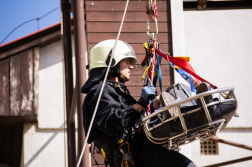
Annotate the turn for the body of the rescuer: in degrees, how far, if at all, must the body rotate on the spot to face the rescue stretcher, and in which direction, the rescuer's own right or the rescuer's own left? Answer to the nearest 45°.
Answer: approximately 45° to the rescuer's own right

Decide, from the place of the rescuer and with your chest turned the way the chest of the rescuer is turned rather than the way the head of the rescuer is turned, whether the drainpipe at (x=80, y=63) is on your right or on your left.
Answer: on your left

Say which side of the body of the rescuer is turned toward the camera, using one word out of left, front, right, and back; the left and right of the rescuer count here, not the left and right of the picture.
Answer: right

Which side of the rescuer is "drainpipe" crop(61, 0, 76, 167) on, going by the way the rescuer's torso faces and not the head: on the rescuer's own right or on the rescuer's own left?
on the rescuer's own left

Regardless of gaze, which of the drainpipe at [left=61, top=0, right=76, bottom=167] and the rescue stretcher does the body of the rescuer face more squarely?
the rescue stretcher
